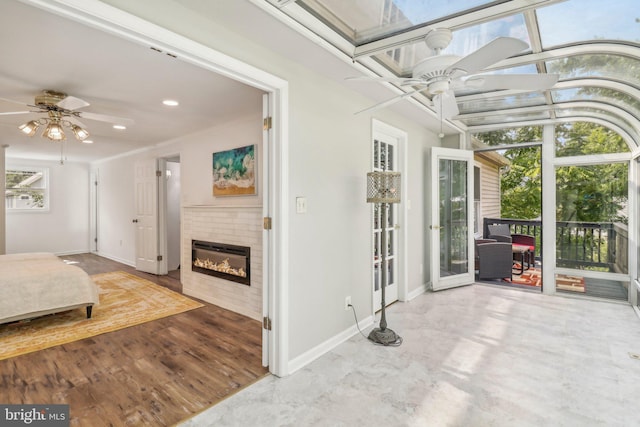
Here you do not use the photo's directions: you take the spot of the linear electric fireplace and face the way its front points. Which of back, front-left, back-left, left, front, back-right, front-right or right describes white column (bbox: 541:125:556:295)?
back-left

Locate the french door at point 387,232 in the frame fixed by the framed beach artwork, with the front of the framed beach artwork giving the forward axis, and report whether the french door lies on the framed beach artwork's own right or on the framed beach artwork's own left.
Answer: on the framed beach artwork's own left

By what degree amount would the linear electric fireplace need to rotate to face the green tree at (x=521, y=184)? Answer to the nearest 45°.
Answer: approximately 135° to its left

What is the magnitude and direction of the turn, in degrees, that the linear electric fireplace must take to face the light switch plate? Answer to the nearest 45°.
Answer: approximately 45° to its left

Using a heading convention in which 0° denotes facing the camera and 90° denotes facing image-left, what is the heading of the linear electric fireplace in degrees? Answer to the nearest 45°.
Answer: approximately 45°

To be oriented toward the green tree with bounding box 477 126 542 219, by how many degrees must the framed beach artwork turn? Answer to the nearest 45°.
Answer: approximately 135° to its left

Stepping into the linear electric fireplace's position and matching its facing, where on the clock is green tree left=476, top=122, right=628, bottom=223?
The green tree is roughly at 8 o'clock from the linear electric fireplace.

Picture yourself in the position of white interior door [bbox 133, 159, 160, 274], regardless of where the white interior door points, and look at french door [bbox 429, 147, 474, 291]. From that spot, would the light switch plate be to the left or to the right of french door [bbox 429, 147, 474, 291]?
right

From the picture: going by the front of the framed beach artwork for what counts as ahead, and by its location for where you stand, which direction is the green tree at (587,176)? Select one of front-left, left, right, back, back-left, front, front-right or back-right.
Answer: back-left

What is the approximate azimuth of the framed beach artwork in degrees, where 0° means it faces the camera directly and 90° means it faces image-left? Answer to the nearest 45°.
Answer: approximately 45°
